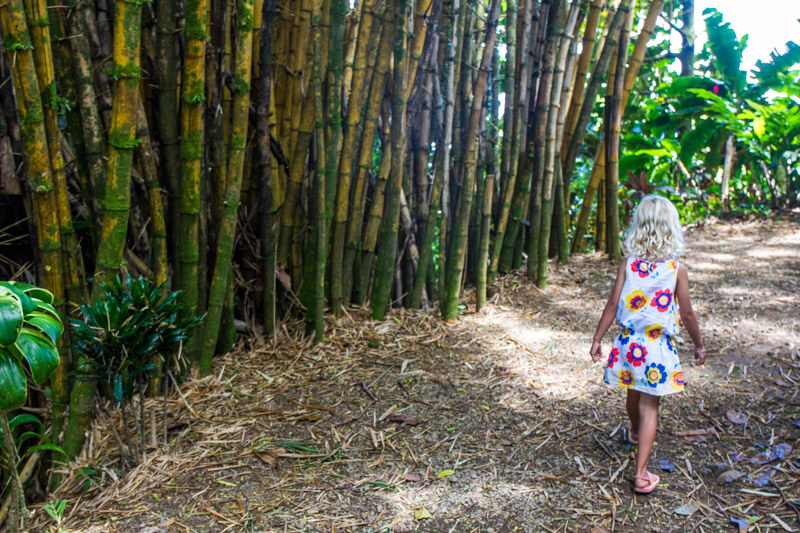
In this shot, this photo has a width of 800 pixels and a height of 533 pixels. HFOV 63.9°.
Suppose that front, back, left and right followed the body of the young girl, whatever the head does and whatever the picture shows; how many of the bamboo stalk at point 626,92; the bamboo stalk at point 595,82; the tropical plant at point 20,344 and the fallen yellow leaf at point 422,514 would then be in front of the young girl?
2

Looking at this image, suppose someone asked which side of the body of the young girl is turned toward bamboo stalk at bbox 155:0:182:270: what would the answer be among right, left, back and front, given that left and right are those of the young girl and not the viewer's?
left

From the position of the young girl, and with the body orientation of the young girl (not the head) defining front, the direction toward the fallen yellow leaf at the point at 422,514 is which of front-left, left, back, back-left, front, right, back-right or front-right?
back-left

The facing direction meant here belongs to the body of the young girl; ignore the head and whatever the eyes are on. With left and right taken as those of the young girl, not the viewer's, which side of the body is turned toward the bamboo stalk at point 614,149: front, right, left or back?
front

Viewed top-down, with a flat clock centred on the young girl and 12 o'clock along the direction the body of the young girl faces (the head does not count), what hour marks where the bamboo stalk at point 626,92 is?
The bamboo stalk is roughly at 12 o'clock from the young girl.

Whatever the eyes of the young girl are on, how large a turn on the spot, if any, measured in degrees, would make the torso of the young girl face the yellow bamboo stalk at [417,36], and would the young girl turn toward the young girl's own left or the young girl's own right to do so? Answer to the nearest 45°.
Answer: approximately 45° to the young girl's own left

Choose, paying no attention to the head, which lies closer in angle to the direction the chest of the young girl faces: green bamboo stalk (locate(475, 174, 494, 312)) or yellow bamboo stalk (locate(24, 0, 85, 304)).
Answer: the green bamboo stalk

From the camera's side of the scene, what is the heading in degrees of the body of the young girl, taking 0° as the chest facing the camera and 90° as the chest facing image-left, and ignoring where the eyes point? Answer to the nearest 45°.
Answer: approximately 180°

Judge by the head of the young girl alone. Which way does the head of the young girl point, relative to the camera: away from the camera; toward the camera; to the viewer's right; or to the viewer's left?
away from the camera

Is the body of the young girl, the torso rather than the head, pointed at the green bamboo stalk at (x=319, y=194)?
no

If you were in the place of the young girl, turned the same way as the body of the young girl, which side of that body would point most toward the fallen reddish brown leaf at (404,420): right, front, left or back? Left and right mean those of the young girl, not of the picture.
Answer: left

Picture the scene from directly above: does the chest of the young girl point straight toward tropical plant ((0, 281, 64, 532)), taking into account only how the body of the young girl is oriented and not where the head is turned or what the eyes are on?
no

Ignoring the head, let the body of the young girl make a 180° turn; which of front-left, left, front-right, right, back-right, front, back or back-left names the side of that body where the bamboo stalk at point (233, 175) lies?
right

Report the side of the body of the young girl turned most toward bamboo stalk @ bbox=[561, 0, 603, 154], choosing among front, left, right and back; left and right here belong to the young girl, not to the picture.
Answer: front

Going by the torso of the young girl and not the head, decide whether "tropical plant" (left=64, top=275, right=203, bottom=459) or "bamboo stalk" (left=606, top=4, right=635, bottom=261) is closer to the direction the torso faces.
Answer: the bamboo stalk

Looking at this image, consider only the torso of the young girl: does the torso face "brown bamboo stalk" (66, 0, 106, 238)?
no
